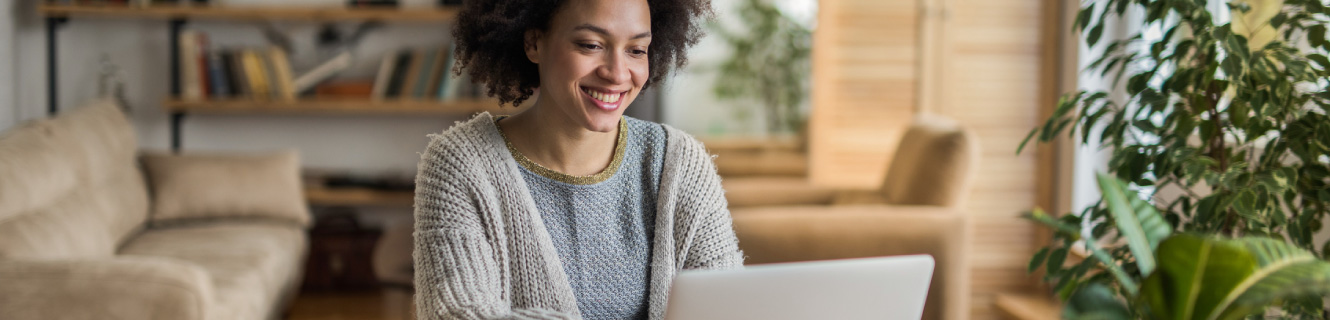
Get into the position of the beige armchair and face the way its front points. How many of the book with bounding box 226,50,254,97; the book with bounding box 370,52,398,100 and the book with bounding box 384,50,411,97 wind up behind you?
0

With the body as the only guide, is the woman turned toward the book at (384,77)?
no

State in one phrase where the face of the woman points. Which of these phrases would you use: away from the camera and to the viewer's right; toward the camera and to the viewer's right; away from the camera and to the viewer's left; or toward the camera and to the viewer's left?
toward the camera and to the viewer's right

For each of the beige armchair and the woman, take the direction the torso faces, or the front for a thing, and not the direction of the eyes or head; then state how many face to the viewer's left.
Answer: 1

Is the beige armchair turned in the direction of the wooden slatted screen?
no

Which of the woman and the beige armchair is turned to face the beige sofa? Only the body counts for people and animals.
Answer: the beige armchair

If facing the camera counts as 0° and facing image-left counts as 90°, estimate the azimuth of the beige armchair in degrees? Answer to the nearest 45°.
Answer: approximately 90°

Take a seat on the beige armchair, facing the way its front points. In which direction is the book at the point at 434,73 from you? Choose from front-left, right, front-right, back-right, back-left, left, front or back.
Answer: front-right

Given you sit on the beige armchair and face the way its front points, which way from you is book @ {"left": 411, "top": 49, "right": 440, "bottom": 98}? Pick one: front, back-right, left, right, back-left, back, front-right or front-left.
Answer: front-right

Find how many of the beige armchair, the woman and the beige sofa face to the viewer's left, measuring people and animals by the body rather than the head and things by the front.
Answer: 1

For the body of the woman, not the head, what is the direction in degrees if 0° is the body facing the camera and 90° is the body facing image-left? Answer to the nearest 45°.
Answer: approximately 315°
